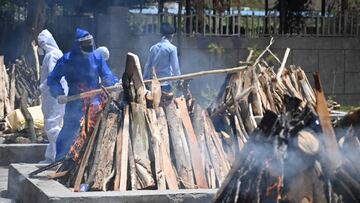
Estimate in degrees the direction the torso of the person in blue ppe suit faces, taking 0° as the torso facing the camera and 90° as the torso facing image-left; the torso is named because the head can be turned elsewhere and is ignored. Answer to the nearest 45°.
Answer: approximately 315°

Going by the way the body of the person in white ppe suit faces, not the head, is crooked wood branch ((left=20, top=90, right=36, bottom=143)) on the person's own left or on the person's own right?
on the person's own right
